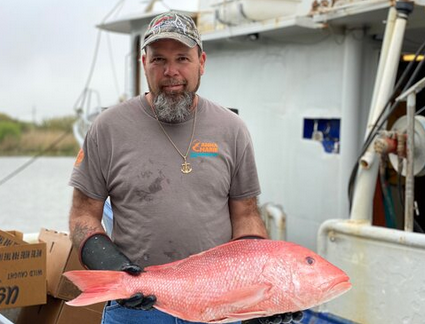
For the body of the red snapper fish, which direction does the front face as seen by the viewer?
to the viewer's right

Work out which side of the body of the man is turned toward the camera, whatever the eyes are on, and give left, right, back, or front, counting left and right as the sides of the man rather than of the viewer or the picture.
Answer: front

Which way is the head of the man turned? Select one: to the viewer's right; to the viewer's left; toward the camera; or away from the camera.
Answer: toward the camera

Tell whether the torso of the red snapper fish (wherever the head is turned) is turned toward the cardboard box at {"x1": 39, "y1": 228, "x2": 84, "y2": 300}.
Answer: no

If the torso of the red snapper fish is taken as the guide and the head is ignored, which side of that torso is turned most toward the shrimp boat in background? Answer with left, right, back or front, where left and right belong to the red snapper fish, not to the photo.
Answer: left

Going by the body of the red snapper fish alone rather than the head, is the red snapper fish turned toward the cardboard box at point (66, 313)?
no

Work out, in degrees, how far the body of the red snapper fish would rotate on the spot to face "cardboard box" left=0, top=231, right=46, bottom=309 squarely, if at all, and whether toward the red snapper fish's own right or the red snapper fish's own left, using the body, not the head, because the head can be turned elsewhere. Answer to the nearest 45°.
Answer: approximately 135° to the red snapper fish's own left
